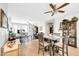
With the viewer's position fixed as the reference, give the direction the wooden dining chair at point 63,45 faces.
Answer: facing away from the viewer and to the left of the viewer

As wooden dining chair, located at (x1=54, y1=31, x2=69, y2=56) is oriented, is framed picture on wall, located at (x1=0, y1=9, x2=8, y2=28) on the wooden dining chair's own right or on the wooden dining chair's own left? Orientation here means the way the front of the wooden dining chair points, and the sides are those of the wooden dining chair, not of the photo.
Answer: on the wooden dining chair's own left
